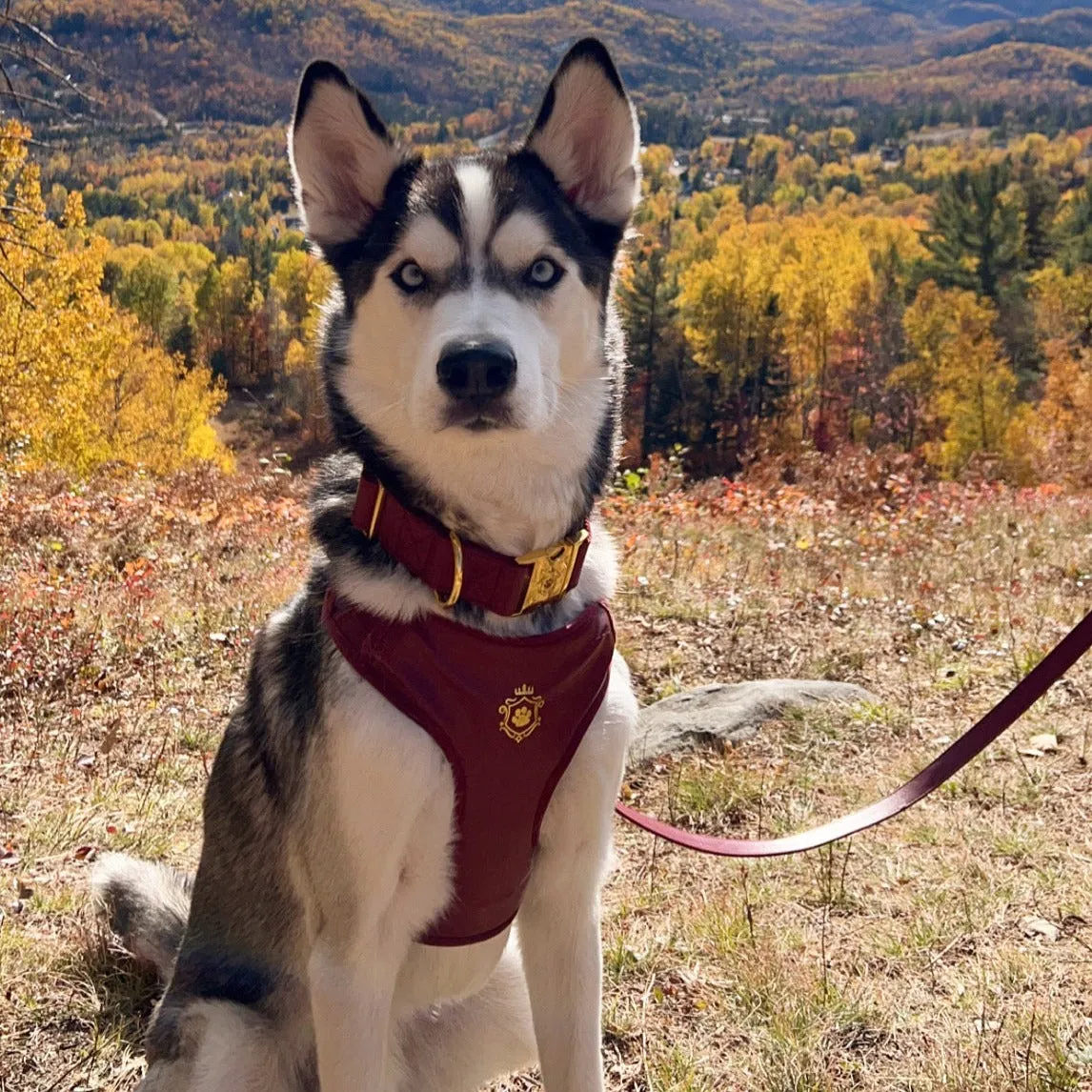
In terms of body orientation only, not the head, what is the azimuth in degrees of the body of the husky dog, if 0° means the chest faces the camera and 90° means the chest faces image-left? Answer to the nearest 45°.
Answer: approximately 315°

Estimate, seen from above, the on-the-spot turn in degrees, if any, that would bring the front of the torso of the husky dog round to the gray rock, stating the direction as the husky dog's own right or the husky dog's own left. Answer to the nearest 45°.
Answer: approximately 90° to the husky dog's own left

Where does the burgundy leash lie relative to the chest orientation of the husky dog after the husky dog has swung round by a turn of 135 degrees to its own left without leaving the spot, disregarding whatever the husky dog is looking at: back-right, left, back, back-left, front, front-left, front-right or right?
right

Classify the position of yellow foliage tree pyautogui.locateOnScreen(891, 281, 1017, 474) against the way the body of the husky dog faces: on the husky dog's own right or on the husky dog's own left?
on the husky dog's own left

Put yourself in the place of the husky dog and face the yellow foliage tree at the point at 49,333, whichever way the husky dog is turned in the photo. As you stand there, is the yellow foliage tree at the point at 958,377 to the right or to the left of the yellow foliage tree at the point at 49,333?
right

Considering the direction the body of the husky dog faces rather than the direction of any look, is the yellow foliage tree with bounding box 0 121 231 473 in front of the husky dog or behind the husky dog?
behind

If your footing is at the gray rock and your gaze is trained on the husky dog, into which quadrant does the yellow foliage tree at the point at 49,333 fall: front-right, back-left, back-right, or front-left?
back-right
